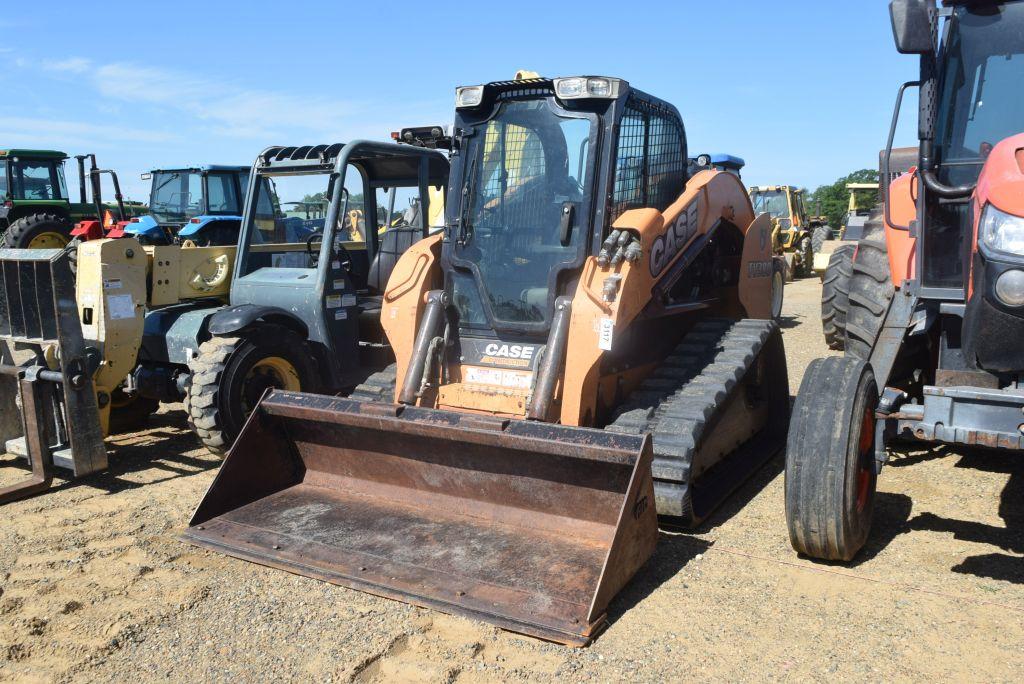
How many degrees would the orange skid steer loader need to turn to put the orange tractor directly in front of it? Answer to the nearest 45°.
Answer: approximately 90° to its left

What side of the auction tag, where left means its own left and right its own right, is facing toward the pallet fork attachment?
right

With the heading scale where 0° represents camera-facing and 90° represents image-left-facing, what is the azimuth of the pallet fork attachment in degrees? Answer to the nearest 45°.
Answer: approximately 45°

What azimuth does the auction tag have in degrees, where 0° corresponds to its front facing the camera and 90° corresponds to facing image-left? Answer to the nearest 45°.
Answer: approximately 0°

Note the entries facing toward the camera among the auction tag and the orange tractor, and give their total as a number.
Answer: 2

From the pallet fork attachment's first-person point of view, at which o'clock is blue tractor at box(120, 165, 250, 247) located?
The blue tractor is roughly at 5 o'clock from the pallet fork attachment.

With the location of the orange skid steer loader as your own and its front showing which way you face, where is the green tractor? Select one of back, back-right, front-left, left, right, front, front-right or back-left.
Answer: right

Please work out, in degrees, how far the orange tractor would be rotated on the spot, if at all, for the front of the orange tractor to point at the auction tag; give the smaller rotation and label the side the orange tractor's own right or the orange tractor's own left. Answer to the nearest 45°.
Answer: approximately 90° to the orange tractor's own right
